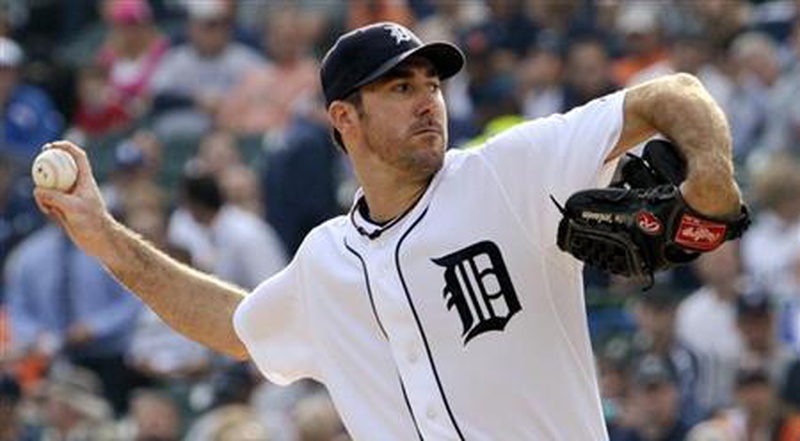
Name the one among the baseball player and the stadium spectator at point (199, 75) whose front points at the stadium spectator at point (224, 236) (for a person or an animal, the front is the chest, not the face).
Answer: the stadium spectator at point (199, 75)

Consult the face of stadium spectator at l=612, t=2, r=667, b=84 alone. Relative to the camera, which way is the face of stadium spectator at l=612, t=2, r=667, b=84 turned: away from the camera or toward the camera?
toward the camera

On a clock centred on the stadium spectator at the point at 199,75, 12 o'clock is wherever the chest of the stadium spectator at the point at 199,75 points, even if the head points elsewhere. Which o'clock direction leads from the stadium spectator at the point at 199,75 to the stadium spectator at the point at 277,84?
the stadium spectator at the point at 277,84 is roughly at 10 o'clock from the stadium spectator at the point at 199,75.

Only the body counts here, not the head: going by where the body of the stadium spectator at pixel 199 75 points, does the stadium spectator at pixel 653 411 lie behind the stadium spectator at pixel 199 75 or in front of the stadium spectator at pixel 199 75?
in front

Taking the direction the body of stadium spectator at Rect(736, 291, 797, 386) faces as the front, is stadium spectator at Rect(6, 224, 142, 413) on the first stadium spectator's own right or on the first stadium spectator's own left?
on the first stadium spectator's own right

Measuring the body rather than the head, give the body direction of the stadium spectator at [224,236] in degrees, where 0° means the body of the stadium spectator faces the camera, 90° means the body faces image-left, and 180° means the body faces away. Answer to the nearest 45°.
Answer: approximately 45°

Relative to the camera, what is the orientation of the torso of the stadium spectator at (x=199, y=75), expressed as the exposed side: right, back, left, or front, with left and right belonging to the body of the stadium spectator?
front

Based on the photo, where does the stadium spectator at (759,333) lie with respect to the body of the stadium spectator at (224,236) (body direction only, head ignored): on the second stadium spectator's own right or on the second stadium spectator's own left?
on the second stadium spectator's own left

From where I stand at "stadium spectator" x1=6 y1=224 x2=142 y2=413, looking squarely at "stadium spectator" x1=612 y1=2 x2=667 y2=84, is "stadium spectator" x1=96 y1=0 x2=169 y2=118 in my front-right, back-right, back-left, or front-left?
front-left

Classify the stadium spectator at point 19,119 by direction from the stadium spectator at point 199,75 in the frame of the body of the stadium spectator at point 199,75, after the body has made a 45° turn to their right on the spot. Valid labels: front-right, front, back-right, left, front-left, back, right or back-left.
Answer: front-right

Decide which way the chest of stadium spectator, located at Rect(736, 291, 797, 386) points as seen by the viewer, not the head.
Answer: toward the camera

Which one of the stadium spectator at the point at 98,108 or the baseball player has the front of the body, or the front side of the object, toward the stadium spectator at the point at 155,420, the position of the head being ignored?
the stadium spectator at the point at 98,108

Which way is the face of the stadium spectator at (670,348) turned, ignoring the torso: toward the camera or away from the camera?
toward the camera

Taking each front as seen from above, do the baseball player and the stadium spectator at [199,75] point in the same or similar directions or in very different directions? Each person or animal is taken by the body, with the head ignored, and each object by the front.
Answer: same or similar directions
